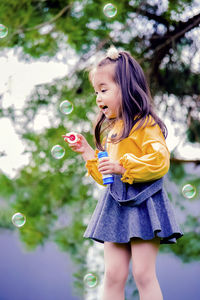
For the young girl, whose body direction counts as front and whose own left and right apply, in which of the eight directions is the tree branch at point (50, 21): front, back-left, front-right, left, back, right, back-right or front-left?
back-right

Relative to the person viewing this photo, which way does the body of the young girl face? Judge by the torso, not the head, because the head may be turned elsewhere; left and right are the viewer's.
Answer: facing the viewer and to the left of the viewer
